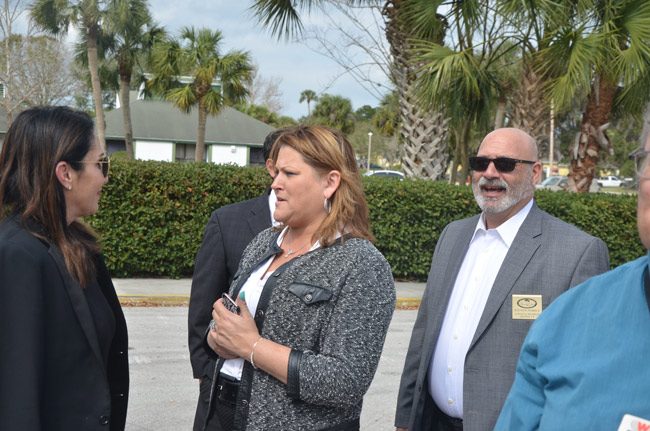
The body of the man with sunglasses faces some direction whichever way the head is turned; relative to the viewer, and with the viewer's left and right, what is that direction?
facing the viewer and to the left of the viewer

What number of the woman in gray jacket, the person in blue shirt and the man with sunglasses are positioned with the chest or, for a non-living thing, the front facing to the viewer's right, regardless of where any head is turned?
0

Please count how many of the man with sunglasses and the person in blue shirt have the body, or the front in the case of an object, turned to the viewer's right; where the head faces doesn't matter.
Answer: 0

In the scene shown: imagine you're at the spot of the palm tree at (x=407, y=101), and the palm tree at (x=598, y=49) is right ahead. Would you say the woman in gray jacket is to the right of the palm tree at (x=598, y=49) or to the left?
right

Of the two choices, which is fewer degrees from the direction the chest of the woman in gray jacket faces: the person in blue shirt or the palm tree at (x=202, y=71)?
the person in blue shirt

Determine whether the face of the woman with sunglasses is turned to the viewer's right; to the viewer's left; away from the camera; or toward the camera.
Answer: to the viewer's right

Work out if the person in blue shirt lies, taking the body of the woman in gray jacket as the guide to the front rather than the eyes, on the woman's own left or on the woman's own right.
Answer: on the woman's own left

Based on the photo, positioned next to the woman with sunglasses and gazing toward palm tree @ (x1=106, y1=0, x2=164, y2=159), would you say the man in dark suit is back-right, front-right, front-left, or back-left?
front-right

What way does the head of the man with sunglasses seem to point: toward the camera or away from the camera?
toward the camera
